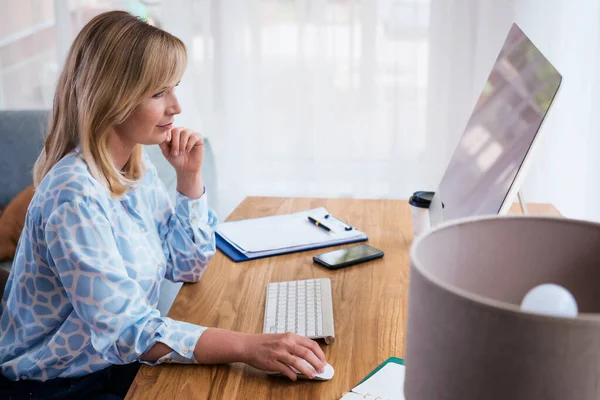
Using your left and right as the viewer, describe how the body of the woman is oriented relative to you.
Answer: facing to the right of the viewer

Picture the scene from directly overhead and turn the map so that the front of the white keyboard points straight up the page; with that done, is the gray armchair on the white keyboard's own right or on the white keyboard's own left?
on the white keyboard's own right

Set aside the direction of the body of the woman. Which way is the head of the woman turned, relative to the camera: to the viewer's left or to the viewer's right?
to the viewer's right

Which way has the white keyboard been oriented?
to the viewer's left

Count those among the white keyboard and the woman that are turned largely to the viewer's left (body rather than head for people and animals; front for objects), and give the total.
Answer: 1

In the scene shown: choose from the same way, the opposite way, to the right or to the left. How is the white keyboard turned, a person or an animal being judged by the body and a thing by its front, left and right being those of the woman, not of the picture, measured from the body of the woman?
the opposite way

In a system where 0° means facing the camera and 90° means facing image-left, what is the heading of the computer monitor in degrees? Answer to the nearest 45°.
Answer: approximately 45°
